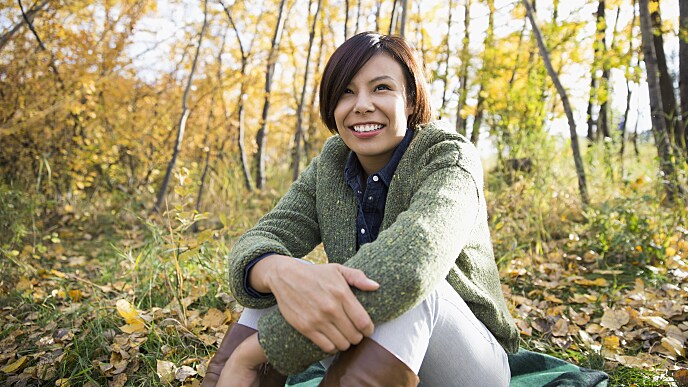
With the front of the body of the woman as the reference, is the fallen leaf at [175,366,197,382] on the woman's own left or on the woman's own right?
on the woman's own right

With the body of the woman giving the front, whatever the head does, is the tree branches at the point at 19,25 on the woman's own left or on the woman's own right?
on the woman's own right

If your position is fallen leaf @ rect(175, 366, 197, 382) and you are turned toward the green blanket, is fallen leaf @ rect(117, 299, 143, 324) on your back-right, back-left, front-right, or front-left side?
back-left

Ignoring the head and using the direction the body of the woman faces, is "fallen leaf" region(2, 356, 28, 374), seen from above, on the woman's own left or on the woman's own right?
on the woman's own right

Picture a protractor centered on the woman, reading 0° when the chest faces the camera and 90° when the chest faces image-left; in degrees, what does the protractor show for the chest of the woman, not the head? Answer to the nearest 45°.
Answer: approximately 45°

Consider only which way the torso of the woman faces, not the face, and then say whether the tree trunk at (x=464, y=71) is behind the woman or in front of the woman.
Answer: behind

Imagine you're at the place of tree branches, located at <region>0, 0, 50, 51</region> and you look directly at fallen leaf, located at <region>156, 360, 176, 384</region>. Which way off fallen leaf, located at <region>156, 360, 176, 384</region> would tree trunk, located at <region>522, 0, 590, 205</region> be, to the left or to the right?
left

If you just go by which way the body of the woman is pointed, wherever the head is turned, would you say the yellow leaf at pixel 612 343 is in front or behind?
behind

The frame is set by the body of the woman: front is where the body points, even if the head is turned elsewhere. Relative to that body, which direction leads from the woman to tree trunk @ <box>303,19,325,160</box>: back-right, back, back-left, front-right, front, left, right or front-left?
back-right

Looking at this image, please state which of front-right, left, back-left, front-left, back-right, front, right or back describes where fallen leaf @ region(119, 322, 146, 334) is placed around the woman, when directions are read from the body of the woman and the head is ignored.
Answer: right

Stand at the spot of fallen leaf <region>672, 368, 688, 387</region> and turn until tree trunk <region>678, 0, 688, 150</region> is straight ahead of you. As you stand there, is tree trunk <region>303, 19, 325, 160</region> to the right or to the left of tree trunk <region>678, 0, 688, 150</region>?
left

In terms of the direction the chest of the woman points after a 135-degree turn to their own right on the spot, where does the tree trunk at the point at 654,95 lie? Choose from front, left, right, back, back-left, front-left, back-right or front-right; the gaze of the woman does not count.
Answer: front-right

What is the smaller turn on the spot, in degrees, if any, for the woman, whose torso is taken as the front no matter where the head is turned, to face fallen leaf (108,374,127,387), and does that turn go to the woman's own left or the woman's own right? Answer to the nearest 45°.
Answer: approximately 90° to the woman's own right

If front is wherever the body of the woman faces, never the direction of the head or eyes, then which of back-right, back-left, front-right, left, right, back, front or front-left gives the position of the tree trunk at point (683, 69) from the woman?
back
